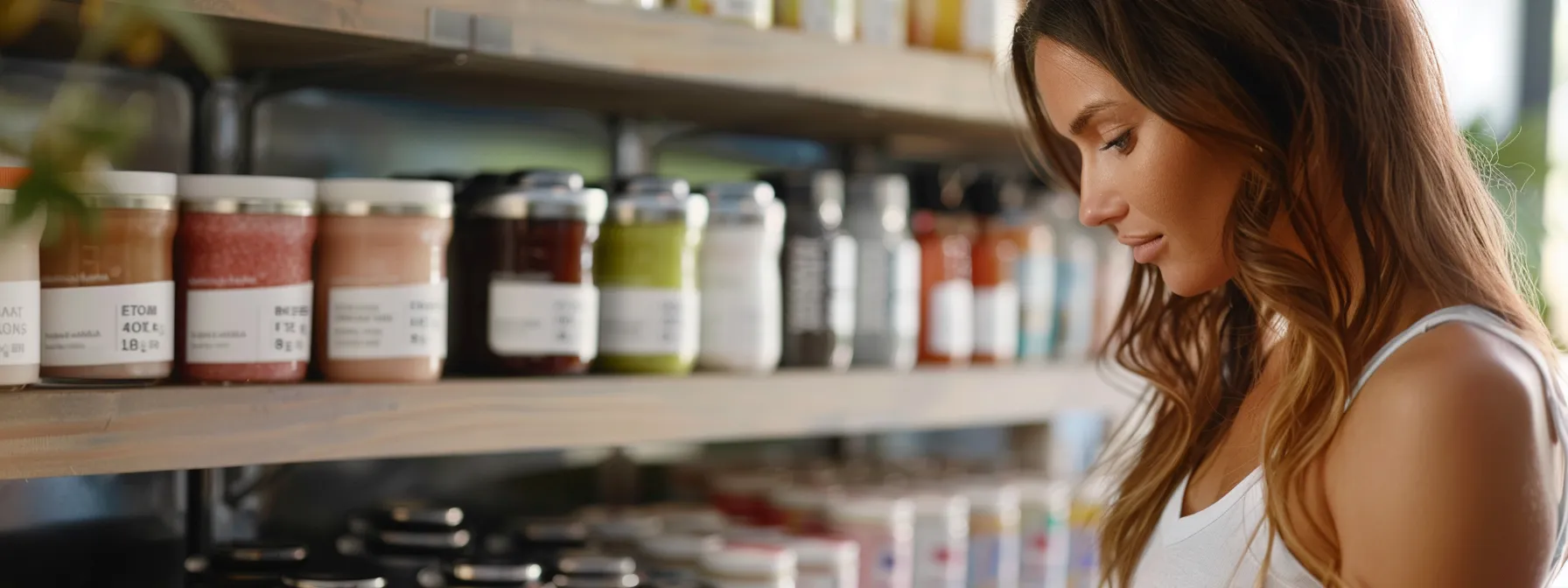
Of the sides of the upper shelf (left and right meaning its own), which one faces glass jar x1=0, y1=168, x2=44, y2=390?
right

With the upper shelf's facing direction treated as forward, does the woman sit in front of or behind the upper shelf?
in front

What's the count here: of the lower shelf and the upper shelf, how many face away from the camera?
0

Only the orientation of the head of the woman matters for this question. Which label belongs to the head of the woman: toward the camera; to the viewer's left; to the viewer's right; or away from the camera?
to the viewer's left

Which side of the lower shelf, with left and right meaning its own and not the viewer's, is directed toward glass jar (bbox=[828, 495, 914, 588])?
left

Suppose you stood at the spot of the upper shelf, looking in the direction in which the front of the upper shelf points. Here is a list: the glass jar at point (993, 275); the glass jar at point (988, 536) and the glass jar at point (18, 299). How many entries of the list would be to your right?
1

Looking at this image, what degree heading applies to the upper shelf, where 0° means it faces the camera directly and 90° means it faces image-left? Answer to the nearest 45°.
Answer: approximately 315°

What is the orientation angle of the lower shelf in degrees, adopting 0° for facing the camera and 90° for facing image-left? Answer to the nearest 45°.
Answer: approximately 315°
